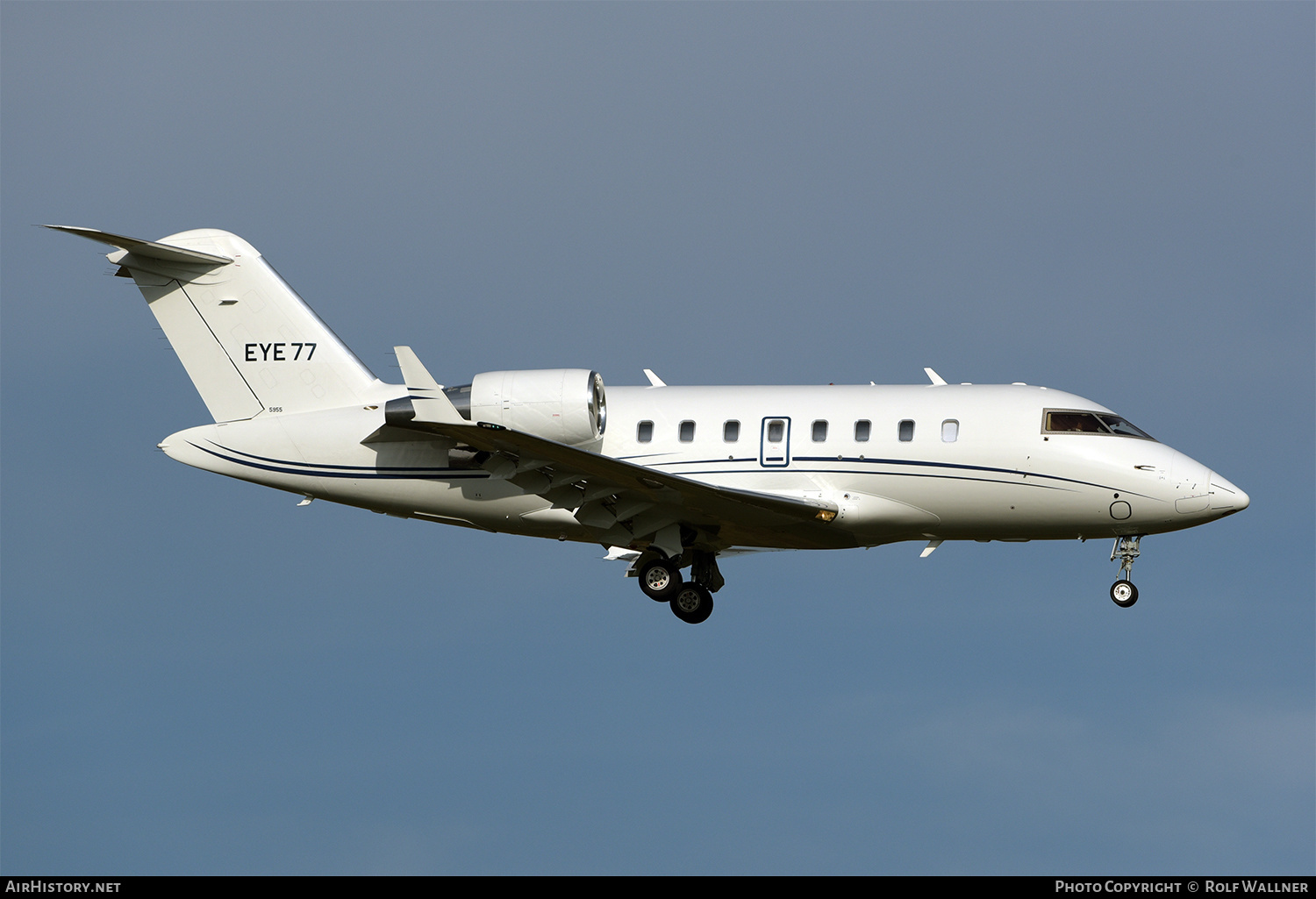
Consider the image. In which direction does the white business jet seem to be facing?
to the viewer's right
